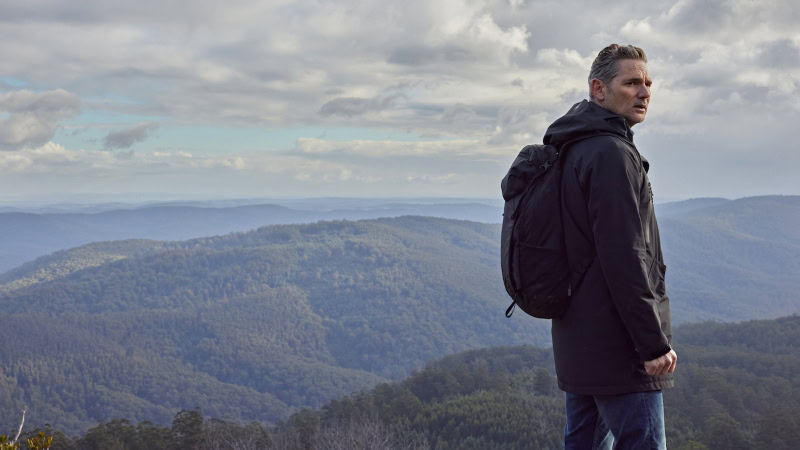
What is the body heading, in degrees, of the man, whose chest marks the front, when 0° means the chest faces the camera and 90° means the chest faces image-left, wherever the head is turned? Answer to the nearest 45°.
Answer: approximately 270°
